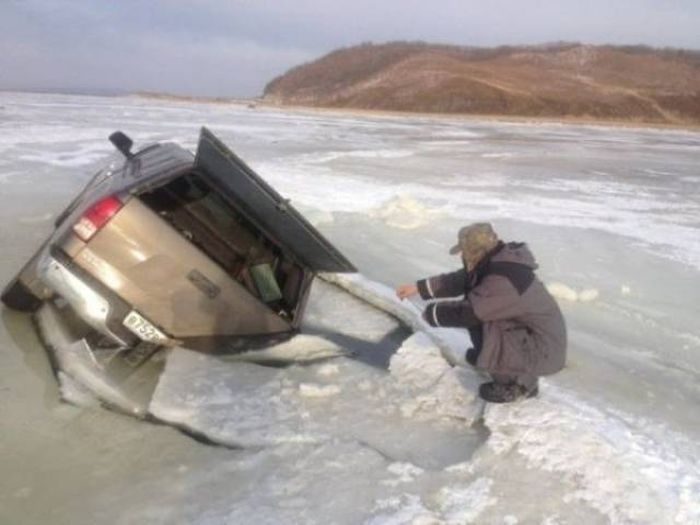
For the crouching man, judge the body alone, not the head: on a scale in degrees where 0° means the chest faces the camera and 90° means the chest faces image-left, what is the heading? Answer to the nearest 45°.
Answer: approximately 90°

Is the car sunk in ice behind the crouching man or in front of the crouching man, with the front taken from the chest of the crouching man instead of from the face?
in front
